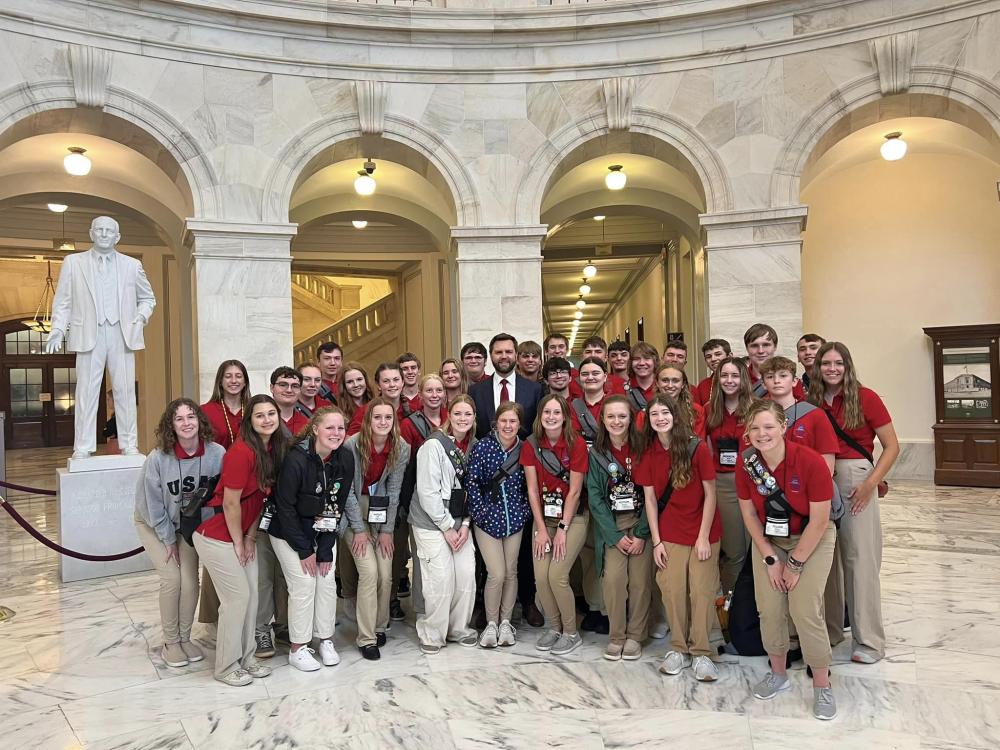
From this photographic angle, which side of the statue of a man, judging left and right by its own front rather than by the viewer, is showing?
front

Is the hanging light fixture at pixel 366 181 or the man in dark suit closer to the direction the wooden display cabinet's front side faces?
the man in dark suit

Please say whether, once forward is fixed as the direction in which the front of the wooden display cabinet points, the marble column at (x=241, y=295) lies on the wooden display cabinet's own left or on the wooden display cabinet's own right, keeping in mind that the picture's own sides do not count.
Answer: on the wooden display cabinet's own right

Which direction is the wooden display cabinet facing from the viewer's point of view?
toward the camera

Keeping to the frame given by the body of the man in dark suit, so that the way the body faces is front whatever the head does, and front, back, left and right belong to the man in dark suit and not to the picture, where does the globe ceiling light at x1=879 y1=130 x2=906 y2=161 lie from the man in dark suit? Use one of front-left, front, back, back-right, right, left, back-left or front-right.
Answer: back-left

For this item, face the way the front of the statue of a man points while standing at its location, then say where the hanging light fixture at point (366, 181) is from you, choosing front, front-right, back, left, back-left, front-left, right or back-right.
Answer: back-left

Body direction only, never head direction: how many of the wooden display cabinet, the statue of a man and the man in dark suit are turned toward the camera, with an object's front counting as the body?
3

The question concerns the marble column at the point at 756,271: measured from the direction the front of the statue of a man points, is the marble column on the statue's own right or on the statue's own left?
on the statue's own left

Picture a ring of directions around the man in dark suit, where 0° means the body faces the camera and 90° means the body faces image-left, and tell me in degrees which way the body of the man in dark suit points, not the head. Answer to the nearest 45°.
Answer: approximately 0°

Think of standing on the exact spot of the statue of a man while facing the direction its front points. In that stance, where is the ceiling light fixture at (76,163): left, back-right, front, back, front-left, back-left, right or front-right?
back

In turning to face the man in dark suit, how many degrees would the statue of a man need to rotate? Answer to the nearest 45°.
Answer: approximately 45° to its left

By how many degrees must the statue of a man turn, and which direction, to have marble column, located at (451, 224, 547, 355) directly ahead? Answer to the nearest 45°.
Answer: approximately 90° to its left

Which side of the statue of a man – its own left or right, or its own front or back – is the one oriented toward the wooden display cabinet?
left

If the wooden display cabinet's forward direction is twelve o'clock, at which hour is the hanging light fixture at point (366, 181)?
The hanging light fixture is roughly at 2 o'clock from the wooden display cabinet.
